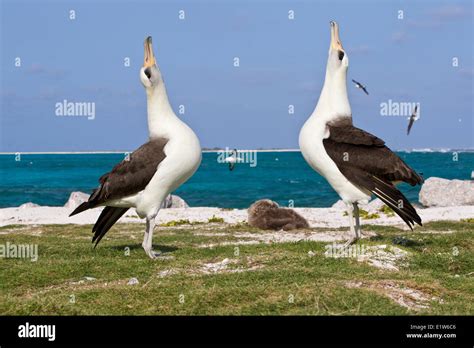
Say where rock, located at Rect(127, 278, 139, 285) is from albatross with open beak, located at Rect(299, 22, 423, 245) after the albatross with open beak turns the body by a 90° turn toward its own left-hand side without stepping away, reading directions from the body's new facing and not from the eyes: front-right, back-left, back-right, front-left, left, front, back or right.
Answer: front-right

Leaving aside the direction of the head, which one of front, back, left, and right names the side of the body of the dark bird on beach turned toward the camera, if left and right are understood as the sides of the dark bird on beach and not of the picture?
left

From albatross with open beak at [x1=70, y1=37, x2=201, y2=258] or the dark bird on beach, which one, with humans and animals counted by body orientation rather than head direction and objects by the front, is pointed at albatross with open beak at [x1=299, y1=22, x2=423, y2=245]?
albatross with open beak at [x1=70, y1=37, x2=201, y2=258]

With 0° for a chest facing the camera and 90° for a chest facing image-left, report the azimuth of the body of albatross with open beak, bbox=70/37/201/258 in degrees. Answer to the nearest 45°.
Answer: approximately 270°

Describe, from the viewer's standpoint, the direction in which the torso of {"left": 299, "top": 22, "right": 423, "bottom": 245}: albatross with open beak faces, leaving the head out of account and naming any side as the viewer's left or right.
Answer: facing to the left of the viewer

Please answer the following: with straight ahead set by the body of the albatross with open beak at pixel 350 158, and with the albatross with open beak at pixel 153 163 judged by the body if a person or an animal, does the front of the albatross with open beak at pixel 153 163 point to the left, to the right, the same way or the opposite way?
the opposite way

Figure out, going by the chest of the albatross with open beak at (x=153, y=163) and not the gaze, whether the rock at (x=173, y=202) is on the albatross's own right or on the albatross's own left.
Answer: on the albatross's own left

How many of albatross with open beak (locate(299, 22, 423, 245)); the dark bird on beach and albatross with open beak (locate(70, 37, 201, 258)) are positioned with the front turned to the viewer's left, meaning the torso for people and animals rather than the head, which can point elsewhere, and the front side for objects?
2

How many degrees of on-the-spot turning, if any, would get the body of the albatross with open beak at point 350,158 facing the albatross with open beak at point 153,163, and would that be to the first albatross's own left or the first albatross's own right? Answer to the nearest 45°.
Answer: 0° — it already faces it

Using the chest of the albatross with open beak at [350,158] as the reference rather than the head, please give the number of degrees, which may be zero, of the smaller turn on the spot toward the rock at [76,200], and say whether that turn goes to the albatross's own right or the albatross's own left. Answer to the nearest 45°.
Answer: approximately 45° to the albatross's own right

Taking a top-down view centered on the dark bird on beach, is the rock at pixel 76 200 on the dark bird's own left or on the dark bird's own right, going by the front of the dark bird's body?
on the dark bird's own right

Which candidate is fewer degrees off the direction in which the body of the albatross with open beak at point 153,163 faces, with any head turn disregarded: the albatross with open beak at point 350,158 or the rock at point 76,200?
the albatross with open beak
